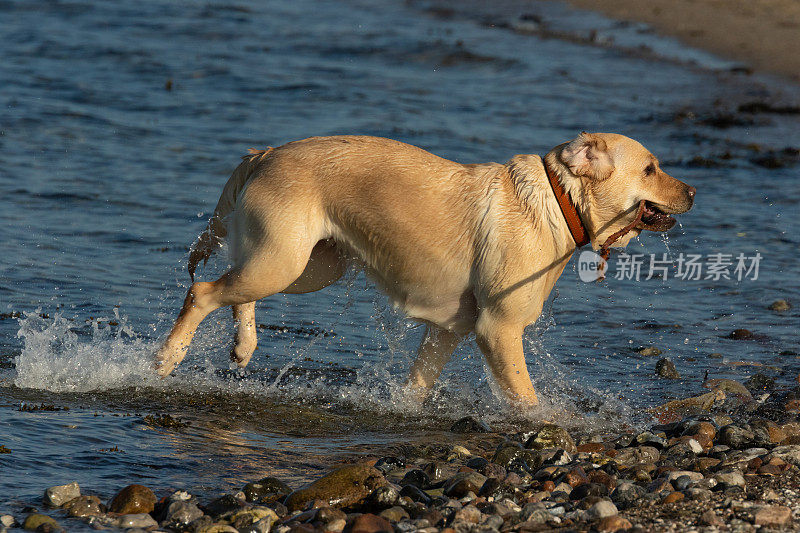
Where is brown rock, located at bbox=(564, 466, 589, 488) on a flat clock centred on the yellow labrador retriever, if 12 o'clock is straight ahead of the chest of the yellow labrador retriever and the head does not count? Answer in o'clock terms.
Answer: The brown rock is roughly at 2 o'clock from the yellow labrador retriever.

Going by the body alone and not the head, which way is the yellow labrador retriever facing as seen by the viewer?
to the viewer's right

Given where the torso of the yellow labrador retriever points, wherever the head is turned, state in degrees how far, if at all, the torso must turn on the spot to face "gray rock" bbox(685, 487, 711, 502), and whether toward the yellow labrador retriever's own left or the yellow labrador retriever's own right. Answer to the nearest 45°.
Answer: approximately 45° to the yellow labrador retriever's own right

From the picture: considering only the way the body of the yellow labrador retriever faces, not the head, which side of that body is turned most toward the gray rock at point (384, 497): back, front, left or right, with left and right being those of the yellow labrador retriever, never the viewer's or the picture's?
right

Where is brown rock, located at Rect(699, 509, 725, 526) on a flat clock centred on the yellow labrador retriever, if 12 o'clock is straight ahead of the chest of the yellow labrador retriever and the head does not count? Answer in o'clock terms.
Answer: The brown rock is roughly at 2 o'clock from the yellow labrador retriever.

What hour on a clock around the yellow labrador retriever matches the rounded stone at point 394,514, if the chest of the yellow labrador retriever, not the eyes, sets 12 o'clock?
The rounded stone is roughly at 3 o'clock from the yellow labrador retriever.

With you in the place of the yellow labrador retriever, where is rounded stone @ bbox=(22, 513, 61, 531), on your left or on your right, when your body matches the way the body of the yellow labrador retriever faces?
on your right

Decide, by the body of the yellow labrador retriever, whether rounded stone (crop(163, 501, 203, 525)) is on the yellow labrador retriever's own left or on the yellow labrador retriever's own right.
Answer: on the yellow labrador retriever's own right
